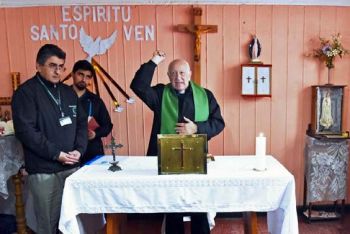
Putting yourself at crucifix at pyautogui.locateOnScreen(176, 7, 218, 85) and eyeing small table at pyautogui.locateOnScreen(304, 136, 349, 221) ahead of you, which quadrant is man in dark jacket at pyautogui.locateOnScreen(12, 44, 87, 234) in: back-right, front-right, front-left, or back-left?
back-right

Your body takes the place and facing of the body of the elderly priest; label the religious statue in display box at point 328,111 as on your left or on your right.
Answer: on your left

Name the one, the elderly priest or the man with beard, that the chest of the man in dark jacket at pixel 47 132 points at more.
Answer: the elderly priest

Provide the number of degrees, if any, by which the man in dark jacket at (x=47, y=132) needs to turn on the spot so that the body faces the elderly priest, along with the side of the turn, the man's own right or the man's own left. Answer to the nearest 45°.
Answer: approximately 45° to the man's own left

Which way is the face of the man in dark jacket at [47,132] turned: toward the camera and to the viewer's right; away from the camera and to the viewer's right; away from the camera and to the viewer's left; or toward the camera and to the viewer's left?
toward the camera and to the viewer's right
